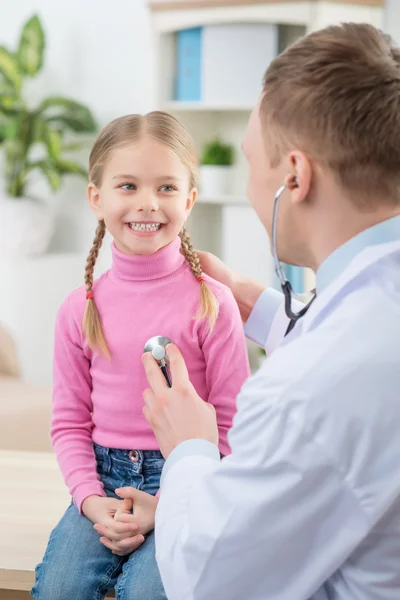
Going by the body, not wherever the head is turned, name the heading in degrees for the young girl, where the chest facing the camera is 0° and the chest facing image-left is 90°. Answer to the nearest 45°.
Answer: approximately 0°

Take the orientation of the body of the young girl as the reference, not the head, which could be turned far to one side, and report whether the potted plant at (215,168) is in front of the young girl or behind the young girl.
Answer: behind

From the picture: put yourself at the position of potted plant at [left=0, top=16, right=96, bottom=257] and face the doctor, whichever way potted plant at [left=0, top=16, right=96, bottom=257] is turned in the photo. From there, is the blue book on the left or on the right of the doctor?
left

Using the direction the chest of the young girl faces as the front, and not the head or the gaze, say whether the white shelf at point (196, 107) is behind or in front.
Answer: behind

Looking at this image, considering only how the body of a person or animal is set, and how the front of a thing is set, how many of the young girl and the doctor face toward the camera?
1

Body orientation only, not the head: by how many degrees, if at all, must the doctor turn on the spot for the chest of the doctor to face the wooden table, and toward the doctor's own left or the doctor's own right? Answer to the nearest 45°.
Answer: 0° — they already face it

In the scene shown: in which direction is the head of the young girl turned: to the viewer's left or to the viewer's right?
to the viewer's right

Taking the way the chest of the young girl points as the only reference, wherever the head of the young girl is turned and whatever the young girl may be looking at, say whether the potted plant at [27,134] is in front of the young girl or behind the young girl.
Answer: behind

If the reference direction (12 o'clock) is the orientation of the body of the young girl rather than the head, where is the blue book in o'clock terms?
The blue book is roughly at 6 o'clock from the young girl.

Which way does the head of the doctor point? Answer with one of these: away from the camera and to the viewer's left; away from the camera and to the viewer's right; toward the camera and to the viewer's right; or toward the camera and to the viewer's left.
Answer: away from the camera and to the viewer's left

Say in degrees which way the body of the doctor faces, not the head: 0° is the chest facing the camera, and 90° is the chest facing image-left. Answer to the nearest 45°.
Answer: approximately 135°

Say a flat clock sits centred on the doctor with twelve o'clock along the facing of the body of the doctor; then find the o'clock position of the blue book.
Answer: The blue book is roughly at 1 o'clock from the doctor.
